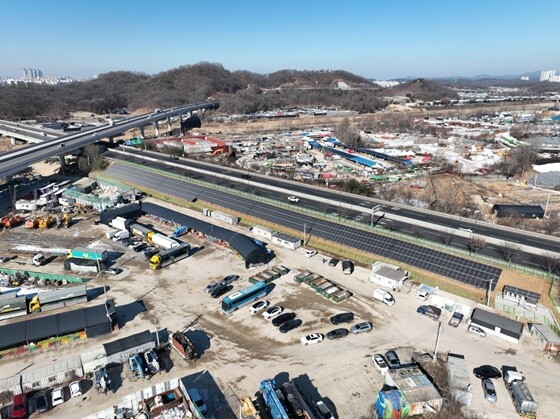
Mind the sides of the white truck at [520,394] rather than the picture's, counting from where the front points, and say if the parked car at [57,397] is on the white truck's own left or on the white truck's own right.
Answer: on the white truck's own left

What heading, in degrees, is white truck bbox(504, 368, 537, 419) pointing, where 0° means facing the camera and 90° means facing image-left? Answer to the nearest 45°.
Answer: approximately 135°
